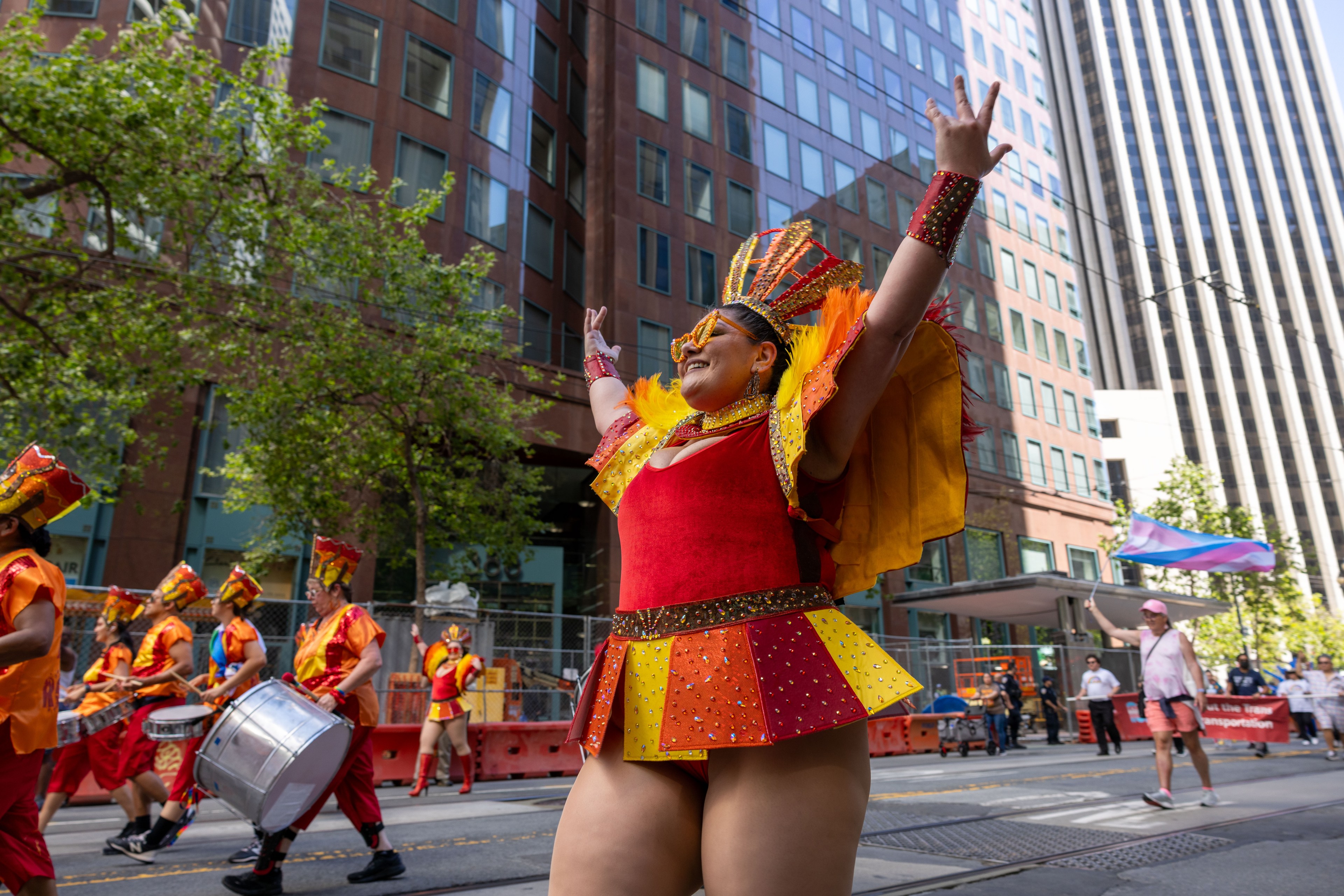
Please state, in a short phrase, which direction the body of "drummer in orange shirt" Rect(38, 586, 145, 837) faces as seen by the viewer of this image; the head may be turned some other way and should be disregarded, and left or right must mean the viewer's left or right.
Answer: facing to the left of the viewer

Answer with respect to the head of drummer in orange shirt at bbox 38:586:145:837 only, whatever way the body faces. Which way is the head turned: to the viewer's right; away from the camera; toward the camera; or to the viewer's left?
to the viewer's left

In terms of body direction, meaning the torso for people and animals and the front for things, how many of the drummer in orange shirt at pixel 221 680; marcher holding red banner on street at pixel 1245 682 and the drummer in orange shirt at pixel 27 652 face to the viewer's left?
2

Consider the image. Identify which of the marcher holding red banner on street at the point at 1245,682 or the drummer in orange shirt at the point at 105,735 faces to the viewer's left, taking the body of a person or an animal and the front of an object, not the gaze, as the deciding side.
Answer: the drummer in orange shirt

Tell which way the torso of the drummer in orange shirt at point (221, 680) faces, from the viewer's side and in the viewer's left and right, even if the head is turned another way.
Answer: facing to the left of the viewer

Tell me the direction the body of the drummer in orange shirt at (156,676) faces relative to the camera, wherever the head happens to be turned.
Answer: to the viewer's left

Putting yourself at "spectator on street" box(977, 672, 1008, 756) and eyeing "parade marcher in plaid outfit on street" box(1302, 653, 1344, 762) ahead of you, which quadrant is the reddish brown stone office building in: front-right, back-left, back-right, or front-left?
back-left

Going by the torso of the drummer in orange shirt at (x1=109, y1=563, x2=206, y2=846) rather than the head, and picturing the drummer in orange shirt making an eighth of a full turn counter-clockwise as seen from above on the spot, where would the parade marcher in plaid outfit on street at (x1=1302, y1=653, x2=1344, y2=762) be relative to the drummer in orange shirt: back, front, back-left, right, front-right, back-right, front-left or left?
back-left

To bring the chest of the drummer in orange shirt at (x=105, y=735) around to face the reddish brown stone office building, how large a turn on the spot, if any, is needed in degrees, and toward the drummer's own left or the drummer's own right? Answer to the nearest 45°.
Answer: approximately 135° to the drummer's own right
